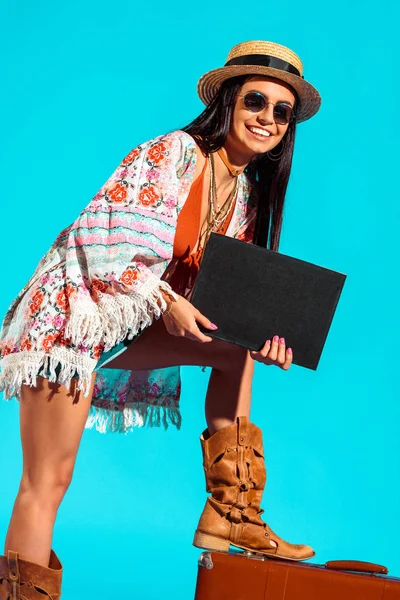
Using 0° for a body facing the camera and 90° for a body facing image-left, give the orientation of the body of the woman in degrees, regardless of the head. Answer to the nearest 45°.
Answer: approximately 315°
